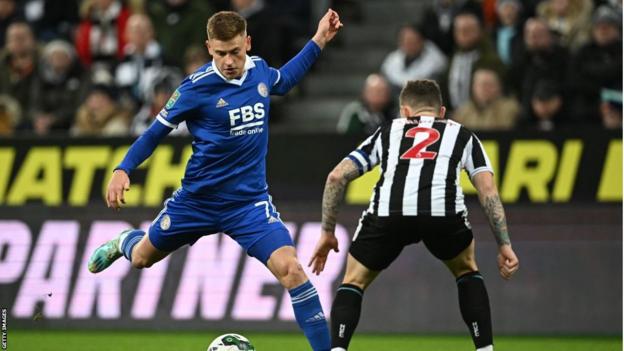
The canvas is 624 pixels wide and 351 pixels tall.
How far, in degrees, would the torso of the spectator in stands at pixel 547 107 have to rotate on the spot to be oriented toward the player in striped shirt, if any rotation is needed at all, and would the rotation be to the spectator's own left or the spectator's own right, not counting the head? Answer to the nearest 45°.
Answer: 0° — they already face them

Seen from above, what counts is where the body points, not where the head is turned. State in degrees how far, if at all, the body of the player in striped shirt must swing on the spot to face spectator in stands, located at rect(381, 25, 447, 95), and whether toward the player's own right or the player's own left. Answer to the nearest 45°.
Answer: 0° — they already face them

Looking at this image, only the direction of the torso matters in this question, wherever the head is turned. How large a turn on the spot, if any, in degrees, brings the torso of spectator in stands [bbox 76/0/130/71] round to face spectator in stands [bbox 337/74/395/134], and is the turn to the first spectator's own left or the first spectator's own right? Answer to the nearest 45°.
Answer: approximately 45° to the first spectator's own left

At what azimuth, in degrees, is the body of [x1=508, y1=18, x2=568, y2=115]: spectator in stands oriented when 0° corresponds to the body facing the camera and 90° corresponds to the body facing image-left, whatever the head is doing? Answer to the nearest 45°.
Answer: approximately 0°

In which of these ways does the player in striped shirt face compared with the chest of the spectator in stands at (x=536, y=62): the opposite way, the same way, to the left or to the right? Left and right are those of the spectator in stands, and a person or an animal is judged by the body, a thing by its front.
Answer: the opposite way

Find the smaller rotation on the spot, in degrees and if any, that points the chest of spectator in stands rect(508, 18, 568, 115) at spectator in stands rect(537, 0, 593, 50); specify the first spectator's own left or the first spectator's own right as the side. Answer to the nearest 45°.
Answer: approximately 135° to the first spectator's own left

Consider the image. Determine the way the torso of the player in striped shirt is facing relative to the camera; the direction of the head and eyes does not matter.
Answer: away from the camera

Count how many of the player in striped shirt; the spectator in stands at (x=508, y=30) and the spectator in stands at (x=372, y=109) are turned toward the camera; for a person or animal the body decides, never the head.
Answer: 2

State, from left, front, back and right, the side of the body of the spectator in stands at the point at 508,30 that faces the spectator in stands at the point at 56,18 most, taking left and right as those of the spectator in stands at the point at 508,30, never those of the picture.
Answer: right
